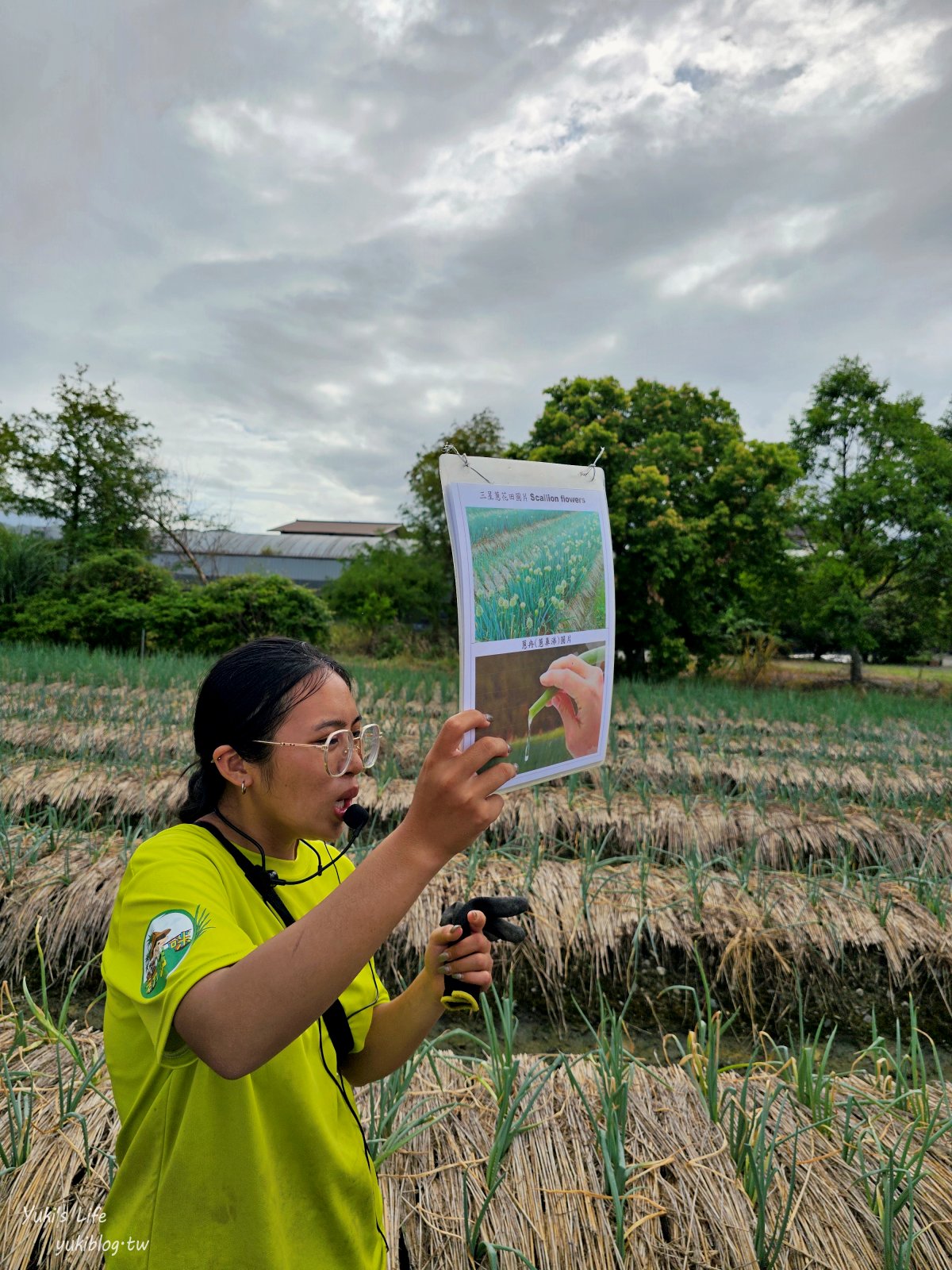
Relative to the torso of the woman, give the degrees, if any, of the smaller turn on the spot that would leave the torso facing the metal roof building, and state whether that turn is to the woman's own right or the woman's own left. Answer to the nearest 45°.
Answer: approximately 90° to the woman's own left

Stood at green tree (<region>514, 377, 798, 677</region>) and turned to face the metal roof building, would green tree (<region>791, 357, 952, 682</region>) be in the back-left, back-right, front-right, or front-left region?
back-right

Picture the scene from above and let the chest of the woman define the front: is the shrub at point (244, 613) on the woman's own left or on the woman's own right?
on the woman's own left

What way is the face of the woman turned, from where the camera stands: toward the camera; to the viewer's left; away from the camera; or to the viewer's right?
to the viewer's right

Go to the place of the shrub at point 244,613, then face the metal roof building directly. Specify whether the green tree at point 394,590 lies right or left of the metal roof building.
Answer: right

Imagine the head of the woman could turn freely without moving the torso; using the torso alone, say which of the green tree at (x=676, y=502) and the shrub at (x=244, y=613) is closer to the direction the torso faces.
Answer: the green tree

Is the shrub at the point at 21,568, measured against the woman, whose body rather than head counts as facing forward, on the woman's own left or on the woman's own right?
on the woman's own left

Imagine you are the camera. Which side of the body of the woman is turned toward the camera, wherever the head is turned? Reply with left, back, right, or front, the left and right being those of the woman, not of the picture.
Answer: right

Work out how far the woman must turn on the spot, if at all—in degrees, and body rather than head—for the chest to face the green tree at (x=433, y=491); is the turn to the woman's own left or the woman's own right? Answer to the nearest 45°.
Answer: approximately 90° to the woman's own left

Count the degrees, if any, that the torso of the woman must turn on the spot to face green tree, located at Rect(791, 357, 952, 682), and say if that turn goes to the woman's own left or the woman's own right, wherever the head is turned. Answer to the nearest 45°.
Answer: approximately 45° to the woman's own left
